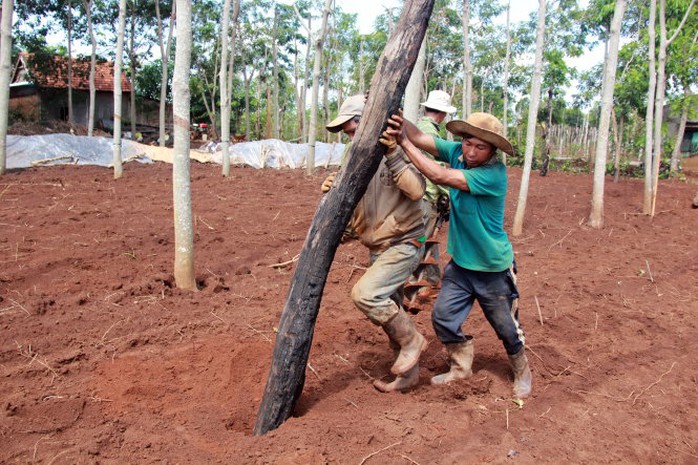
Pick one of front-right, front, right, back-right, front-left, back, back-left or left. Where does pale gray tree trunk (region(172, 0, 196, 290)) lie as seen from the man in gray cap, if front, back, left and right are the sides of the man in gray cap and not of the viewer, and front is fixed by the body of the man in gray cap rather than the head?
front-right

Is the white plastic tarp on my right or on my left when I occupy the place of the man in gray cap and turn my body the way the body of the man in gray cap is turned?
on my right

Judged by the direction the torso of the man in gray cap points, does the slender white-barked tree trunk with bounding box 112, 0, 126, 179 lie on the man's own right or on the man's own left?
on the man's own right

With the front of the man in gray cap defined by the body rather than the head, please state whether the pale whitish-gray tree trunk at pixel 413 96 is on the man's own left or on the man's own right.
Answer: on the man's own right

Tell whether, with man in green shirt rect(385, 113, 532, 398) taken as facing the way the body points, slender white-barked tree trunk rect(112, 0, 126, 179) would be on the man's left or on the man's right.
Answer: on the man's right

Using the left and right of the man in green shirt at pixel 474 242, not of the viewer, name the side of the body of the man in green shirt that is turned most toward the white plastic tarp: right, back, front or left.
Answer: right

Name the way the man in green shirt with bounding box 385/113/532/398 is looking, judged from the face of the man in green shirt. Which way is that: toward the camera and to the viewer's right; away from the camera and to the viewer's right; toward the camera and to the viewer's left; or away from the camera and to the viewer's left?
toward the camera and to the viewer's left

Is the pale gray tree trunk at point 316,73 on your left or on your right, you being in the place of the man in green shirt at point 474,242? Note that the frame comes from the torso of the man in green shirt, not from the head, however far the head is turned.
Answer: on your right

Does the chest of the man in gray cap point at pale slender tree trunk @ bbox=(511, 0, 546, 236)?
no

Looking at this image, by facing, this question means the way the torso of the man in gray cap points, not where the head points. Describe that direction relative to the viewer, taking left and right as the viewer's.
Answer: facing to the left of the viewer

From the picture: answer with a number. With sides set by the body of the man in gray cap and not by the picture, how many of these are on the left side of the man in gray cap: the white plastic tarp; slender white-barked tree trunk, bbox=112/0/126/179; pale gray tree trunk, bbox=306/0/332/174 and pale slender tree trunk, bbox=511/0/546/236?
0

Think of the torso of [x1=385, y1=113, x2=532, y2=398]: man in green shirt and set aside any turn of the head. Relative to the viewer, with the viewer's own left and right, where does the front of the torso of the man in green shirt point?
facing the viewer and to the left of the viewer

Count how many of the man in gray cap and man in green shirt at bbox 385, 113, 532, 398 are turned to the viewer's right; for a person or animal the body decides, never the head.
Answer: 0

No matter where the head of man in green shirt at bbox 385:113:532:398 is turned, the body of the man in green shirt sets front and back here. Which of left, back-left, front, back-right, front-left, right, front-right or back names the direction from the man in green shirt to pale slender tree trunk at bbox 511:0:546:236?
back-right
